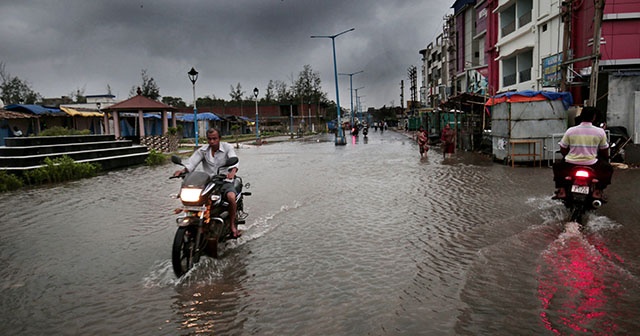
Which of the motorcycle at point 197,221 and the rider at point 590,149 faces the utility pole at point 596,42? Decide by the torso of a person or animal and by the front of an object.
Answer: the rider

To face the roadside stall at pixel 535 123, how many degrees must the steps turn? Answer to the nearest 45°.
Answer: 0° — it already faces it

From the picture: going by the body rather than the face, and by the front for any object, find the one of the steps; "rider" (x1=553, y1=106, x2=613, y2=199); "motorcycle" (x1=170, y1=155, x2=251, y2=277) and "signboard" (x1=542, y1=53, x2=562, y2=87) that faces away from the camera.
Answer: the rider

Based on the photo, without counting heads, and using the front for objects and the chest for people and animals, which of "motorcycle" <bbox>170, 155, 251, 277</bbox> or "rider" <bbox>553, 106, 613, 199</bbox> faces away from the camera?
the rider

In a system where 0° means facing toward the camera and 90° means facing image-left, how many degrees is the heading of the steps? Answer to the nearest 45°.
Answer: approximately 315°

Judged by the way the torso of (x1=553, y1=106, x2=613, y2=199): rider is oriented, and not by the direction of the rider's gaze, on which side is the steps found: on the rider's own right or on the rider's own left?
on the rider's own left

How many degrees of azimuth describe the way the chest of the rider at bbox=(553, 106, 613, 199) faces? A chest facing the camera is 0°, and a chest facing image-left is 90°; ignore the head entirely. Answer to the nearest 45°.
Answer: approximately 180°

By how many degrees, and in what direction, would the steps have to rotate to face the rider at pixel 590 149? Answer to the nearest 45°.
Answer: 0° — it already faces them

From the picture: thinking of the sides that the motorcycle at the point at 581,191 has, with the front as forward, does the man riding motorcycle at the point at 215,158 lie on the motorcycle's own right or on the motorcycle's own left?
on the motorcycle's own left

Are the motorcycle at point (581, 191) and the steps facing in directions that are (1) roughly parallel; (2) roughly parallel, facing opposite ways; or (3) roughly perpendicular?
roughly perpendicular

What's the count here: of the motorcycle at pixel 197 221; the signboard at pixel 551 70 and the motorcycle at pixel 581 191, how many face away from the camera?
1

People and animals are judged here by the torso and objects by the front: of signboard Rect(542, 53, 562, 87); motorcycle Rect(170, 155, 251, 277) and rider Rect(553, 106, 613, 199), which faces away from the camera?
the rider

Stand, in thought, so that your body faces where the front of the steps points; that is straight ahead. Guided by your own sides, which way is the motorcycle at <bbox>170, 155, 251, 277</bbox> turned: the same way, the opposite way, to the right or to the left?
to the right

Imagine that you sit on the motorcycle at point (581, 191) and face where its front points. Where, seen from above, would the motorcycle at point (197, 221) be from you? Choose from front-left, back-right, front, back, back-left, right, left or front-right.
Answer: back-left

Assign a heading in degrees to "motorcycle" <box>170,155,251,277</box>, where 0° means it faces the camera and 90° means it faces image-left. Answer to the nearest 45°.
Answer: approximately 45°

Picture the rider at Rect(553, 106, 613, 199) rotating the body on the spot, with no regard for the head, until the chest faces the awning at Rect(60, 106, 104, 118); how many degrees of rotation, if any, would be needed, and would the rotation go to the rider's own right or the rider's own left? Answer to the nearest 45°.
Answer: approximately 90° to the rider's own left

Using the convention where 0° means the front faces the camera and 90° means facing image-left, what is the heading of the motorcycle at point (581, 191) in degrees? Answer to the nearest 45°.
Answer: approximately 180°

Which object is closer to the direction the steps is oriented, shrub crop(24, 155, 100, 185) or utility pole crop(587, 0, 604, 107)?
the utility pole

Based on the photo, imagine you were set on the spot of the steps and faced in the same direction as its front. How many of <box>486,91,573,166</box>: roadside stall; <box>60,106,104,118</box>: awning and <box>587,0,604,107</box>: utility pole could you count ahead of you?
2
